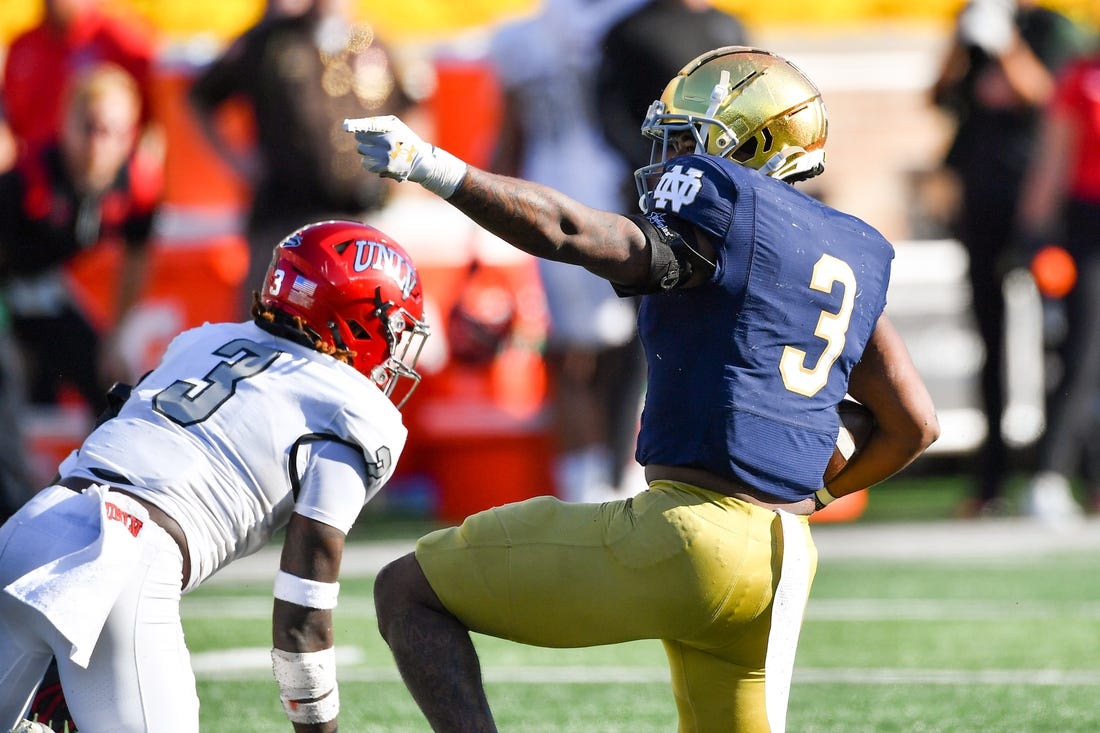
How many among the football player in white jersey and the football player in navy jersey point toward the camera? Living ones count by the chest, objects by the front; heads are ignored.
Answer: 0

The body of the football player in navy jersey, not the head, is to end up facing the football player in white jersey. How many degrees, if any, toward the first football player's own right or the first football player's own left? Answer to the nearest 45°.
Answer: approximately 45° to the first football player's own left

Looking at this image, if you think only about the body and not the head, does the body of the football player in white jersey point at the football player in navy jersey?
no

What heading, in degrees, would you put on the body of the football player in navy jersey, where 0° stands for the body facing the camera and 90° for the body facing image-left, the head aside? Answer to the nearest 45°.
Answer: approximately 135°
